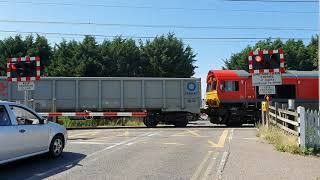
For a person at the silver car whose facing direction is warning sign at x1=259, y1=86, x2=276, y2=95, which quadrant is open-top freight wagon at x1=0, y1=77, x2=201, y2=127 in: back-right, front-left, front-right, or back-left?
front-left

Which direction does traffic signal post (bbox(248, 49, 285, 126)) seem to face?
toward the camera

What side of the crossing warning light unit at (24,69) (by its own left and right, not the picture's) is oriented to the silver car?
front

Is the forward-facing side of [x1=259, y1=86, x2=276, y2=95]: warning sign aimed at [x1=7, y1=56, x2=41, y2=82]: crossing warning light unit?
no

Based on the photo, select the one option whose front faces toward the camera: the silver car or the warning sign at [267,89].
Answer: the warning sign

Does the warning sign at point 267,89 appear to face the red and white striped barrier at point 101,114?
no

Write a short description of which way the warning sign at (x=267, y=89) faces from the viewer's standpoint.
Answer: facing the viewer

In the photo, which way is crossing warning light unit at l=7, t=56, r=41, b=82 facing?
toward the camera

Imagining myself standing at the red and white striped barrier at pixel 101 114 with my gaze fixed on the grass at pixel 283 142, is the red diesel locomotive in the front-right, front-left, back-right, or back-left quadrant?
front-left

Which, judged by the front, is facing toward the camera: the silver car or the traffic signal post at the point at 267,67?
the traffic signal post

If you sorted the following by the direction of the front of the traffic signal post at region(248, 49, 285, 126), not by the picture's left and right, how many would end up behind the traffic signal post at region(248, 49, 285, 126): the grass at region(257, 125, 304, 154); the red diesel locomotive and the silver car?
1

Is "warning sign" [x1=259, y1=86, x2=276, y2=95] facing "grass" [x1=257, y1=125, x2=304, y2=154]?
yes

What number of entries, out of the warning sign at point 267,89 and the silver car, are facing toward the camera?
1
